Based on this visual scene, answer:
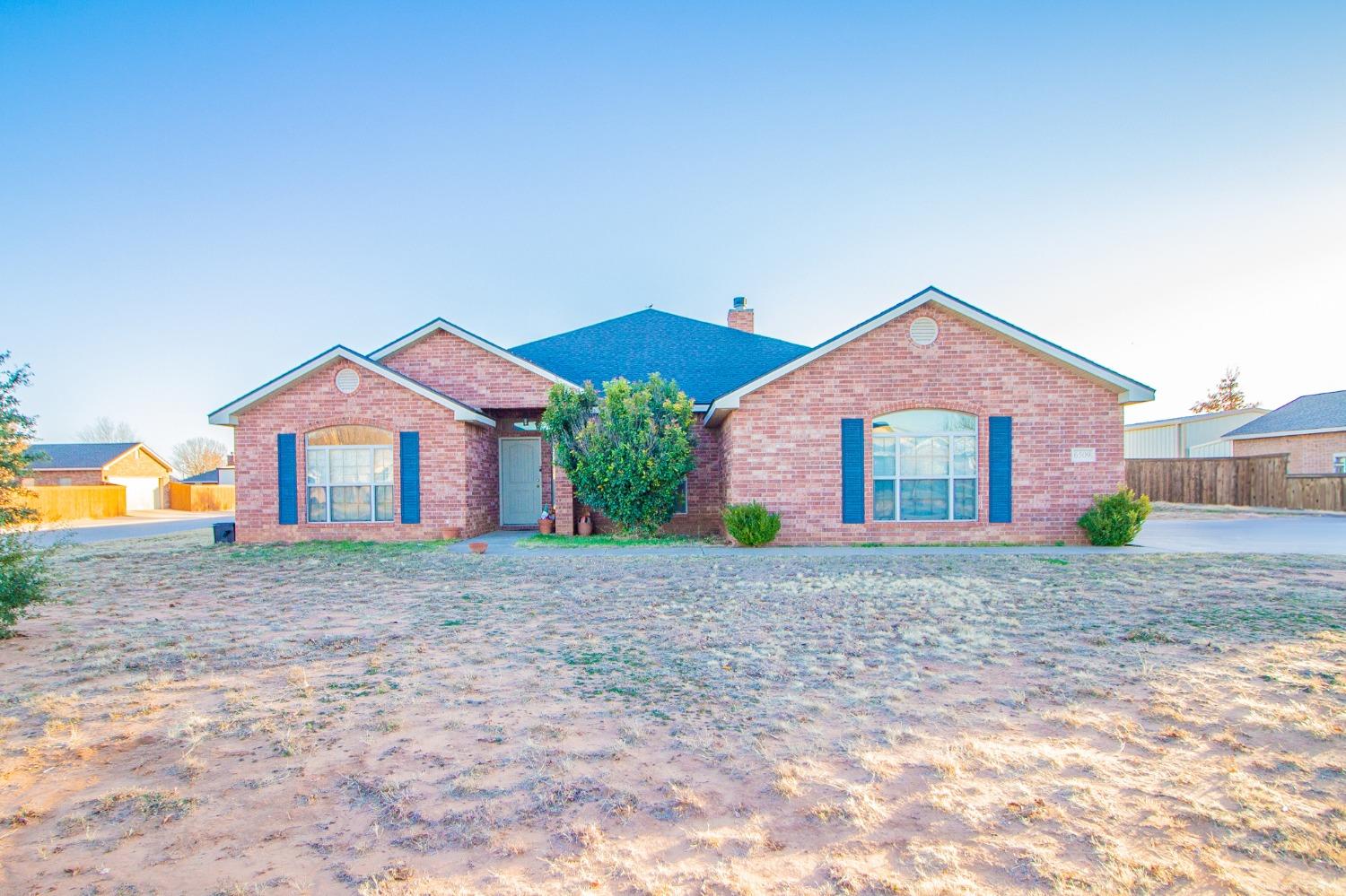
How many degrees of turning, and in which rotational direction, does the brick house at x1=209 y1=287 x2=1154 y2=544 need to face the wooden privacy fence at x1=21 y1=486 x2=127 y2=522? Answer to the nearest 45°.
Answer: approximately 135° to its right

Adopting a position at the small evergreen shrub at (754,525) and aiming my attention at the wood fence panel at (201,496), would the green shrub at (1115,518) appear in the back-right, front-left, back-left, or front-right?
back-right

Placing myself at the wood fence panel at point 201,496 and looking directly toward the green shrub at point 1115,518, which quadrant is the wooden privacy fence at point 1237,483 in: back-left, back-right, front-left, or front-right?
front-left

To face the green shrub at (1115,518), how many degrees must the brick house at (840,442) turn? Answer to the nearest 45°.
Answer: approximately 90° to its left

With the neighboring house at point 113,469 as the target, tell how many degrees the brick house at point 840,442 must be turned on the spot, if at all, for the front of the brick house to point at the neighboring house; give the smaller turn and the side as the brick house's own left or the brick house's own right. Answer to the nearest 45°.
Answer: approximately 135° to the brick house's own right

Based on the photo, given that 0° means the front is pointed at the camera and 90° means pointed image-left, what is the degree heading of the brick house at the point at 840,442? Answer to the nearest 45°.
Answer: approximately 0°

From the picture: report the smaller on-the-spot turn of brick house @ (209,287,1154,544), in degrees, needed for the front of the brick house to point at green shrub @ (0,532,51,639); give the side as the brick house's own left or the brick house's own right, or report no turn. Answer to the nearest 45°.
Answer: approximately 45° to the brick house's own right

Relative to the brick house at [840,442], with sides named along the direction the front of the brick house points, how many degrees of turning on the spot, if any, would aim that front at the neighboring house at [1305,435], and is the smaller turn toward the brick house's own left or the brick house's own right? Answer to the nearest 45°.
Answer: approximately 135° to the brick house's own left

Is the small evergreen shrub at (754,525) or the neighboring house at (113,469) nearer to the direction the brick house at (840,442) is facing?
the small evergreen shrub

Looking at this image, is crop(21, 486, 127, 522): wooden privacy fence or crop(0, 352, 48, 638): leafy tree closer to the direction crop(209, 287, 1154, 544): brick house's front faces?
the leafy tree
